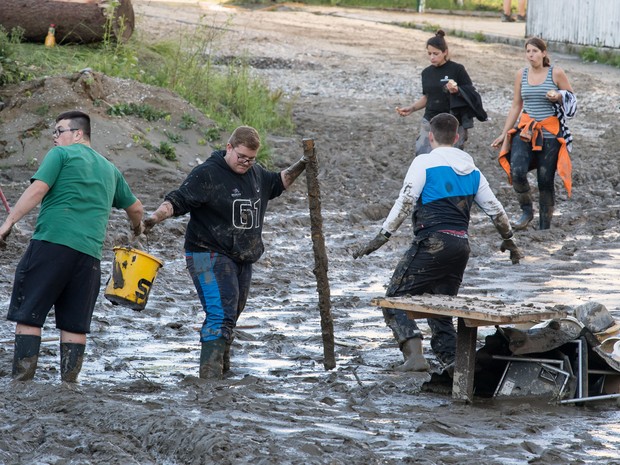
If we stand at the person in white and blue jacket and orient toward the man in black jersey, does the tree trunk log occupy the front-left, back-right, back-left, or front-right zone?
front-right

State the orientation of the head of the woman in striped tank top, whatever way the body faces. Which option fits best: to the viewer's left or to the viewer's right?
to the viewer's left

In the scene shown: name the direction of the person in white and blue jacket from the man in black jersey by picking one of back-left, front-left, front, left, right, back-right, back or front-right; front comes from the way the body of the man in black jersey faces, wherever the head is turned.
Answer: front-left

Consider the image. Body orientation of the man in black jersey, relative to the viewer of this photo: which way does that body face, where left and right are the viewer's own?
facing the viewer and to the right of the viewer

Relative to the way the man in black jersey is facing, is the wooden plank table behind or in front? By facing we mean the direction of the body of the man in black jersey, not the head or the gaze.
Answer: in front

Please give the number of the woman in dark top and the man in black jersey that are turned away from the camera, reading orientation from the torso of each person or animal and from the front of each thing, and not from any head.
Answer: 0

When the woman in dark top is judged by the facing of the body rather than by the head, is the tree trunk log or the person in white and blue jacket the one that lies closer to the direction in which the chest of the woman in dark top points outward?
the person in white and blue jacket

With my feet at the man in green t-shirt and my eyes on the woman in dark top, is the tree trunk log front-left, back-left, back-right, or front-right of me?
front-left

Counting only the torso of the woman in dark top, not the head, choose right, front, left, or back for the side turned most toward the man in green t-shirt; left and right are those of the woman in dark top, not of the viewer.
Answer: front

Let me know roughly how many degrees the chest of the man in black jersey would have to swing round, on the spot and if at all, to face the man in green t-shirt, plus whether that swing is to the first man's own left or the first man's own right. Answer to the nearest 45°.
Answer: approximately 90° to the first man's own right

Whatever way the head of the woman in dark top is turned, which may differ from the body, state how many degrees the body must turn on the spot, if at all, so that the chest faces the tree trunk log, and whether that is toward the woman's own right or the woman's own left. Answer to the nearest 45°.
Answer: approximately 90° to the woman's own right

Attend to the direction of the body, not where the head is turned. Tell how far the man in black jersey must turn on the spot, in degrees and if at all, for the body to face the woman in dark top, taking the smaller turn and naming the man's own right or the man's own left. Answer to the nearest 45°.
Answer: approximately 90° to the man's own left

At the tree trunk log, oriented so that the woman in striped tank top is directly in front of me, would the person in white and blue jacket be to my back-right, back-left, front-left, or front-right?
front-right

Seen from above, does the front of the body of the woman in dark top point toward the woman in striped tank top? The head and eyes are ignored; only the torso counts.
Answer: no

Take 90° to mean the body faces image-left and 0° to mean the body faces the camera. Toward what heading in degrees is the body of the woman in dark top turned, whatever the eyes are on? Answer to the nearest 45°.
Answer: approximately 45°
